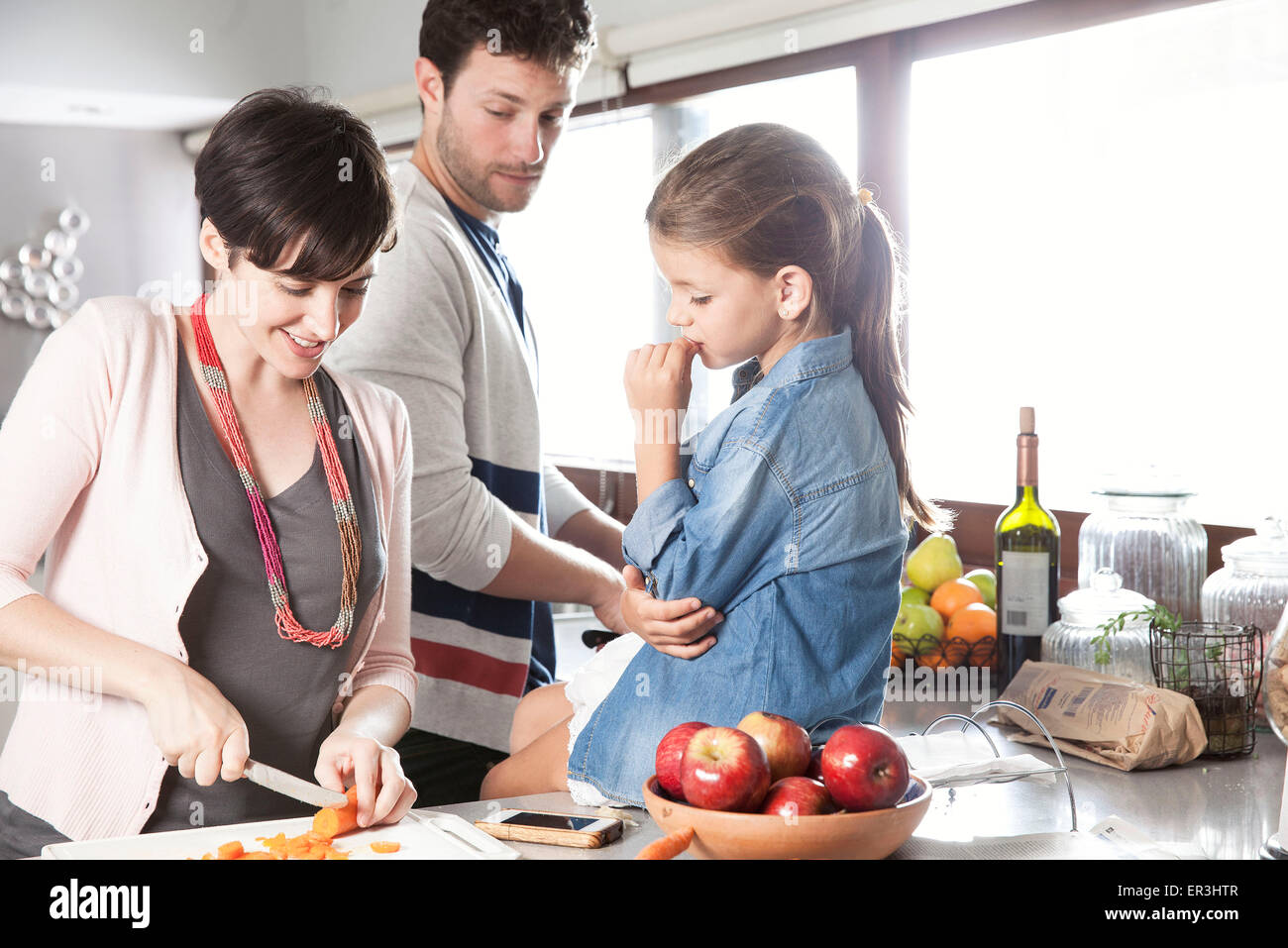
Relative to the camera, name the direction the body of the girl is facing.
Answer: to the viewer's left

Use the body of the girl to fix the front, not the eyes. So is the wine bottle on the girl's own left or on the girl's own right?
on the girl's own right

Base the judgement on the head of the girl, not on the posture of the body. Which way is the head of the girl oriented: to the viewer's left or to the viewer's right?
to the viewer's left

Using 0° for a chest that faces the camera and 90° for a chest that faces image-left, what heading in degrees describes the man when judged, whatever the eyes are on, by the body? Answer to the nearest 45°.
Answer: approximately 270°

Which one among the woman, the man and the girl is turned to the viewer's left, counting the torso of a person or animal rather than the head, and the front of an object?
the girl

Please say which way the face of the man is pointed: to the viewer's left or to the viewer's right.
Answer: to the viewer's right

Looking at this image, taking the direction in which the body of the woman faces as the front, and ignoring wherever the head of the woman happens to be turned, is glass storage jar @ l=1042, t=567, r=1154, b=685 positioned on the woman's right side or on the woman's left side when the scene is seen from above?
on the woman's left side

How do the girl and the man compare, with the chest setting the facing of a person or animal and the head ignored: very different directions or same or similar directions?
very different directions

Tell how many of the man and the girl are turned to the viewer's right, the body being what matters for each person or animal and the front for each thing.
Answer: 1
